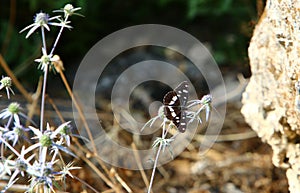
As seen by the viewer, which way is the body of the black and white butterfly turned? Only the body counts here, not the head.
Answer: to the viewer's right
